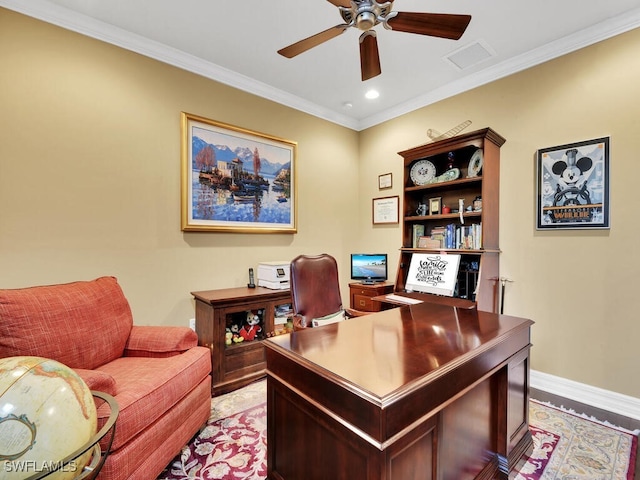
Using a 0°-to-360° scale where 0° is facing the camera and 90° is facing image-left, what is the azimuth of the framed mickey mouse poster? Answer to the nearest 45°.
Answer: approximately 45°

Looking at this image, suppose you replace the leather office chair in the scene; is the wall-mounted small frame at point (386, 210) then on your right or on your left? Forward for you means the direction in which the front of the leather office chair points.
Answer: on your left

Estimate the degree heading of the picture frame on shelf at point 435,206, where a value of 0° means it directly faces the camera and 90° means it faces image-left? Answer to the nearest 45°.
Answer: approximately 45°

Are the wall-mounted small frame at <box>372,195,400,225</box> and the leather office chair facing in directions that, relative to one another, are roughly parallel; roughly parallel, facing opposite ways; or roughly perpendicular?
roughly perpendicular

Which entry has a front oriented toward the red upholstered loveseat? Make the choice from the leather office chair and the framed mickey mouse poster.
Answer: the framed mickey mouse poster

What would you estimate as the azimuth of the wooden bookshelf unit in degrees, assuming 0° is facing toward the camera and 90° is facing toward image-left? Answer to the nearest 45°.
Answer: approximately 45°

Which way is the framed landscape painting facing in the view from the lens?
facing the viewer and to the right of the viewer

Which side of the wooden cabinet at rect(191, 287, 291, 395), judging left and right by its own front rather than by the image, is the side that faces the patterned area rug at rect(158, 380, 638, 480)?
front

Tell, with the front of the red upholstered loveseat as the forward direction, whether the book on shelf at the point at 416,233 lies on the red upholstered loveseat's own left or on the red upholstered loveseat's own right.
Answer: on the red upholstered loveseat's own left

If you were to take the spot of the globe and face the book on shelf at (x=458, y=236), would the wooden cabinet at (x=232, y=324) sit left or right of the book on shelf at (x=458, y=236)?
left

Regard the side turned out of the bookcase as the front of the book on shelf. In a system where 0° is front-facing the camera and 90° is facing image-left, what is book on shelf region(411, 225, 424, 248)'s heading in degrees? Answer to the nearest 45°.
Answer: approximately 45°

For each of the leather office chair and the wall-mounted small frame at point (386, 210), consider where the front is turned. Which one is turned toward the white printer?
the wall-mounted small frame

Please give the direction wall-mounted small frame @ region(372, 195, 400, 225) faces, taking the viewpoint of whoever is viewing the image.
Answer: facing the viewer and to the left of the viewer

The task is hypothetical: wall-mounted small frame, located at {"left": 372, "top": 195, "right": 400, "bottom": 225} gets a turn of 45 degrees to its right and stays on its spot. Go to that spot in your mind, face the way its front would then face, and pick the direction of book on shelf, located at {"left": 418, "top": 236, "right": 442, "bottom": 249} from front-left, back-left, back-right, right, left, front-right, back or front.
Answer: back-left

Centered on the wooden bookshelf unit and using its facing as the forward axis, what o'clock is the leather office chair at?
The leather office chair is roughly at 12 o'clock from the wooden bookshelf unit.

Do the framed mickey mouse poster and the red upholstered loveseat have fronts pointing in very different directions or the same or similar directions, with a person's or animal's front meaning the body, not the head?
very different directions
